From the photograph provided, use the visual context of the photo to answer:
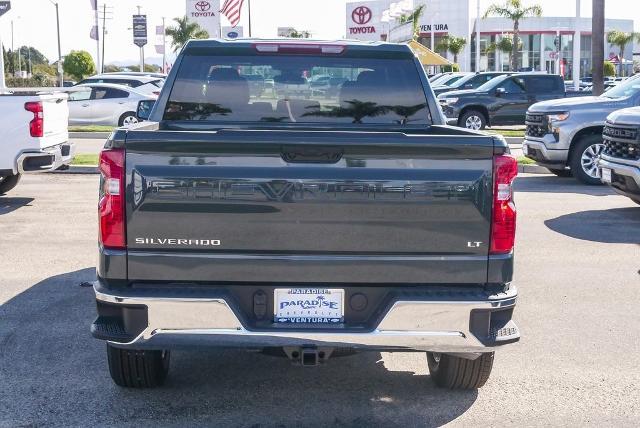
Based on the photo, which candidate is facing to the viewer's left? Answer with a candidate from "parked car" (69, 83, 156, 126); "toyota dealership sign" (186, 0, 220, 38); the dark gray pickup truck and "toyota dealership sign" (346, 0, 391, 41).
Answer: the parked car

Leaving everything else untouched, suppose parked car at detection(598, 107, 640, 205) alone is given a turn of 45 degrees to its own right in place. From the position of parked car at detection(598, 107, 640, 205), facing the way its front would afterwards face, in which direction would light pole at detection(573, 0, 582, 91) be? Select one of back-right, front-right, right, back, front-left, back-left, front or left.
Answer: right

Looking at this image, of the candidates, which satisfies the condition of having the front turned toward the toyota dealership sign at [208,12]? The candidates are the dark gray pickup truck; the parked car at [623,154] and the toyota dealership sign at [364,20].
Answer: the dark gray pickup truck

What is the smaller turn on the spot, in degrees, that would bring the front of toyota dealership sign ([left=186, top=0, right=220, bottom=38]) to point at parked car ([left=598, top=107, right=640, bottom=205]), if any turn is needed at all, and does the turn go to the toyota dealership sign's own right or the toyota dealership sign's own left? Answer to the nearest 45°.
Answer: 0° — it already faces it

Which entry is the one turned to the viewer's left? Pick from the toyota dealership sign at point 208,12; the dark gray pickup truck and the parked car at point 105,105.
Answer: the parked car

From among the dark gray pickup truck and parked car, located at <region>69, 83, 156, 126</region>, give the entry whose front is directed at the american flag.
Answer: the dark gray pickup truck

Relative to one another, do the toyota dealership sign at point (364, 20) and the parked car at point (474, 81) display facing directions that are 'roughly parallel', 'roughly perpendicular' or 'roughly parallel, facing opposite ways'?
roughly perpendicular

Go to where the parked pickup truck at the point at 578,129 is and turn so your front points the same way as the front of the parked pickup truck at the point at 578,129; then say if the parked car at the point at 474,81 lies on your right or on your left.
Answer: on your right

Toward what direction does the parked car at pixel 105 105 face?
to the viewer's left

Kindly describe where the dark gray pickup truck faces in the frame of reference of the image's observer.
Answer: facing away from the viewer

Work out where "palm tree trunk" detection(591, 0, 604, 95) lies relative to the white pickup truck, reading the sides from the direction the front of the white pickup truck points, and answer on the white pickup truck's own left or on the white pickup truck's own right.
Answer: on the white pickup truck's own right

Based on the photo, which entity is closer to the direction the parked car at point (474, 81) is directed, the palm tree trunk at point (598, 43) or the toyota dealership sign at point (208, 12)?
the toyota dealership sign

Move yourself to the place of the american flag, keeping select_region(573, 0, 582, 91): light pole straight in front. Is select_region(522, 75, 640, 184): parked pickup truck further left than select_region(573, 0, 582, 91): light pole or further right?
right
